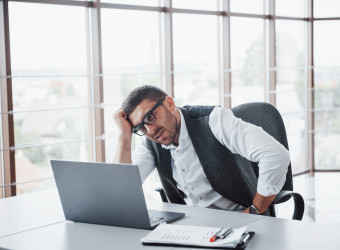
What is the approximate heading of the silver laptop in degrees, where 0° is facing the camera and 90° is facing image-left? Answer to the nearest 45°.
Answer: approximately 225°

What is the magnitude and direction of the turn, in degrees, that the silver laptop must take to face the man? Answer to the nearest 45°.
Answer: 0° — it already faces them

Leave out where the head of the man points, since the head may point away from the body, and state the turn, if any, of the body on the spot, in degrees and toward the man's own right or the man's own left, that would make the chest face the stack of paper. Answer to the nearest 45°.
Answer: approximately 45° to the man's own left

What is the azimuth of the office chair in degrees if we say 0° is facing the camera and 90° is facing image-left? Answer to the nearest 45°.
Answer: approximately 45°

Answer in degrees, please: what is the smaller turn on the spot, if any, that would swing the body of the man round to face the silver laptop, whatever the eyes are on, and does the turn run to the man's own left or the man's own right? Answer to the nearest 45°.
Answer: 0° — they already face it

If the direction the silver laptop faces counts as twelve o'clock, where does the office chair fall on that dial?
The office chair is roughly at 12 o'clock from the silver laptop.

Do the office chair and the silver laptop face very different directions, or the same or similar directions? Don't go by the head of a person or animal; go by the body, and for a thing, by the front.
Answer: very different directions

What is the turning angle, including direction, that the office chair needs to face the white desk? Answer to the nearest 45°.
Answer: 0° — it already faces it

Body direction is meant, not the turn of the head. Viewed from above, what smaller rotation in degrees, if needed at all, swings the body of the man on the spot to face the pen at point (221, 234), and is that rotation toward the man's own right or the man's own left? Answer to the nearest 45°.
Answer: approximately 45° to the man's own left

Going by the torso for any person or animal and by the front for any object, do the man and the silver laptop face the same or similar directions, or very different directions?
very different directions

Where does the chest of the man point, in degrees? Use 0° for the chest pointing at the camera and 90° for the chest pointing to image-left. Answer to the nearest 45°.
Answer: approximately 45°
